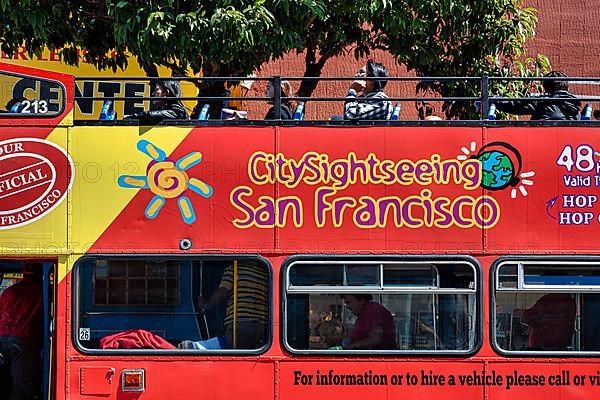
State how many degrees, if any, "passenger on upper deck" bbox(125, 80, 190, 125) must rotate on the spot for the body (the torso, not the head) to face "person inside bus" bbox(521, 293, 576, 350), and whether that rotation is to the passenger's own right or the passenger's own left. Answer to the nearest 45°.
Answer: approximately 180°

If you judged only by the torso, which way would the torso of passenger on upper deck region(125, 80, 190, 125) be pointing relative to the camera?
to the viewer's left

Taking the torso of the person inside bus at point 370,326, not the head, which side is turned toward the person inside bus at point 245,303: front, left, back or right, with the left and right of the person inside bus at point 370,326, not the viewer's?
front

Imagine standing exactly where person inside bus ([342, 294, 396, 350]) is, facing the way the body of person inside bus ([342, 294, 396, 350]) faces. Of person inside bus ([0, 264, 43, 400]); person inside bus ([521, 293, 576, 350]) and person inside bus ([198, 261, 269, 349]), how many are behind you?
1

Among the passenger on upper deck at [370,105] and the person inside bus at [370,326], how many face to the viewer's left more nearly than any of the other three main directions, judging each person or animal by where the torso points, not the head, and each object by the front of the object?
2

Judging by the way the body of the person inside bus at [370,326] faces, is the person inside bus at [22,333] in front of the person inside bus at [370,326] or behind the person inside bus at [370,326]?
in front

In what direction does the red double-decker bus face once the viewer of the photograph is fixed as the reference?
facing to the left of the viewer

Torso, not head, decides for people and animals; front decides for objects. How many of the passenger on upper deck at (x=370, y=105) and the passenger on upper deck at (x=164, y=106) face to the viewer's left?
2

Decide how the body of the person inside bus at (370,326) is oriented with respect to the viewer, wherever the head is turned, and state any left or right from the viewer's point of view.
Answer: facing to the left of the viewer

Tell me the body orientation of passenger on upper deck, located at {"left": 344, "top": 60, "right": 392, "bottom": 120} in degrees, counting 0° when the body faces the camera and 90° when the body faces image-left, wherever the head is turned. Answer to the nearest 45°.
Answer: approximately 90°

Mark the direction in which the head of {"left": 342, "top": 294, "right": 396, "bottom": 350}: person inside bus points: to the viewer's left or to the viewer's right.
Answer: to the viewer's left

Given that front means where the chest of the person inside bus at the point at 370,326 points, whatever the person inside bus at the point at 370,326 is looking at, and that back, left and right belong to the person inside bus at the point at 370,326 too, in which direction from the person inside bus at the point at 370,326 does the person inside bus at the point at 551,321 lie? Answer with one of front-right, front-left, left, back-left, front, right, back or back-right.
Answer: back
